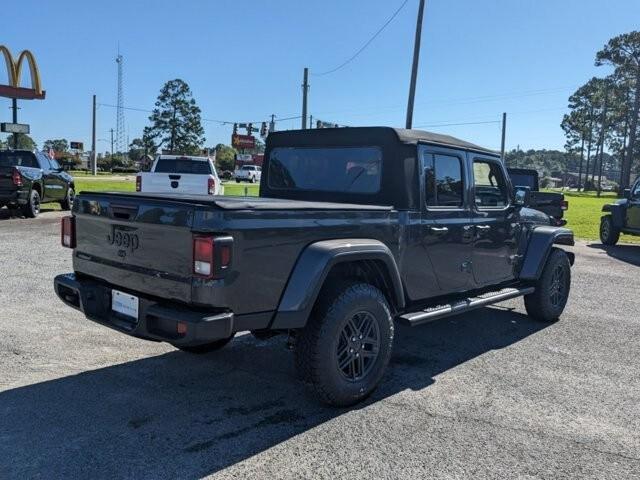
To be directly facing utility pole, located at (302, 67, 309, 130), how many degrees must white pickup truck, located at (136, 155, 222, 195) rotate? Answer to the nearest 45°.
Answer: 0° — it already faces it

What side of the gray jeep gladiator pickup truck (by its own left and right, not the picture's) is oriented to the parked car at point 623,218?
front

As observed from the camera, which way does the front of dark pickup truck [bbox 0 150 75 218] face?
facing away from the viewer and to the right of the viewer

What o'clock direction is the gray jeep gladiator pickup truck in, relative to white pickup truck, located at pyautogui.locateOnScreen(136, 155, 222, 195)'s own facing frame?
The gray jeep gladiator pickup truck is roughly at 6 o'clock from the white pickup truck.

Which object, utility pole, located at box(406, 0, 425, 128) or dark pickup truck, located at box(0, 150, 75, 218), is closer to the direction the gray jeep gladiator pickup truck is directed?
the utility pole

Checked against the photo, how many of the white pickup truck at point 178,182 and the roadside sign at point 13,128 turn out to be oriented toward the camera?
1

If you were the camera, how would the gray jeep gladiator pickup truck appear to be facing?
facing away from the viewer and to the right of the viewer

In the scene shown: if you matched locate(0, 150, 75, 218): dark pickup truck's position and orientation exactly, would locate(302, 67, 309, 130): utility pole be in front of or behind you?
in front

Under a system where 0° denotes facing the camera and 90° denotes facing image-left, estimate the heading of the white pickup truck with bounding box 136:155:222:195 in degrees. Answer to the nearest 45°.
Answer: approximately 180°

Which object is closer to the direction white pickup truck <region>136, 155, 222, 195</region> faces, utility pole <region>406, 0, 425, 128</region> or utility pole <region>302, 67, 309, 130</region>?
the utility pole <region>302, 67, 309, 130</region>

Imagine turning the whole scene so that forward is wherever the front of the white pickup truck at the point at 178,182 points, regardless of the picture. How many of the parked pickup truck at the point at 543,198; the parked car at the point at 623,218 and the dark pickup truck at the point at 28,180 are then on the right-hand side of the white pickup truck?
2

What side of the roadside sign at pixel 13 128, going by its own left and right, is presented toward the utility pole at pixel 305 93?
left

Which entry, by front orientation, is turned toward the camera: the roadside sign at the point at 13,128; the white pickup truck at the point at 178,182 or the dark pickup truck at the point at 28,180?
the roadside sign

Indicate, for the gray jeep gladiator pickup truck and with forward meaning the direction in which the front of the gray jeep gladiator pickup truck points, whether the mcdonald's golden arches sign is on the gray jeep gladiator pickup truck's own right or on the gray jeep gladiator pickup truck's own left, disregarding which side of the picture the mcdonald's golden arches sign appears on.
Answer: on the gray jeep gladiator pickup truck's own left

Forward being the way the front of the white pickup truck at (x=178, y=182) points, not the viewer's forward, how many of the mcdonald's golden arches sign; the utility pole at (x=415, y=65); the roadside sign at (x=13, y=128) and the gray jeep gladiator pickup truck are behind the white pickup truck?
1

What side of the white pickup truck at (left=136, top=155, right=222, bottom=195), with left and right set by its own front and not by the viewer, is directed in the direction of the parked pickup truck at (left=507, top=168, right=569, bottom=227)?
right
